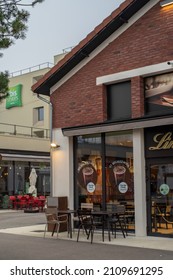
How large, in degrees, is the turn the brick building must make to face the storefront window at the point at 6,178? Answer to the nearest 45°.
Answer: approximately 90° to its right

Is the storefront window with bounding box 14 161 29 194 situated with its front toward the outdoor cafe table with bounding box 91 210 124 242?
yes

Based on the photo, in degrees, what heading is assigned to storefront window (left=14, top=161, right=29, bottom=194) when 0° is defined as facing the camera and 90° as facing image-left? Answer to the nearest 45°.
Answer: approximately 0°

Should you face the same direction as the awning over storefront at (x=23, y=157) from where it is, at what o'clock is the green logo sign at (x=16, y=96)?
The green logo sign is roughly at 6 o'clock from the awning over storefront.

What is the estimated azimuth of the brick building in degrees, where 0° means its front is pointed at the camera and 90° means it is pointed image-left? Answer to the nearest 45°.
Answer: approximately 45°

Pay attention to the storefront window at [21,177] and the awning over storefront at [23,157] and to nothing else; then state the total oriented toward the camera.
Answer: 2

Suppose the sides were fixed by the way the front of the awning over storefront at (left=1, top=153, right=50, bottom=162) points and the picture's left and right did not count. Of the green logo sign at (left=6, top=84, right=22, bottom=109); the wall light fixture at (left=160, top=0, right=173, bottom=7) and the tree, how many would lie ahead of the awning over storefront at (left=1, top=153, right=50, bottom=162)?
2

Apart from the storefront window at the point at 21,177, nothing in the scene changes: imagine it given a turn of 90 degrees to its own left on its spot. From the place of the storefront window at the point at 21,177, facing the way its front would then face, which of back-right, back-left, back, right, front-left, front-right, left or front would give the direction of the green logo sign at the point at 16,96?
left

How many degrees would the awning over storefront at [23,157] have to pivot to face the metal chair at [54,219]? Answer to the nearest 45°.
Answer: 0° — it already faces it

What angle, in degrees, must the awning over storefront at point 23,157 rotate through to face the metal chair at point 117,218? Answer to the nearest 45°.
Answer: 0° — it already faces it
